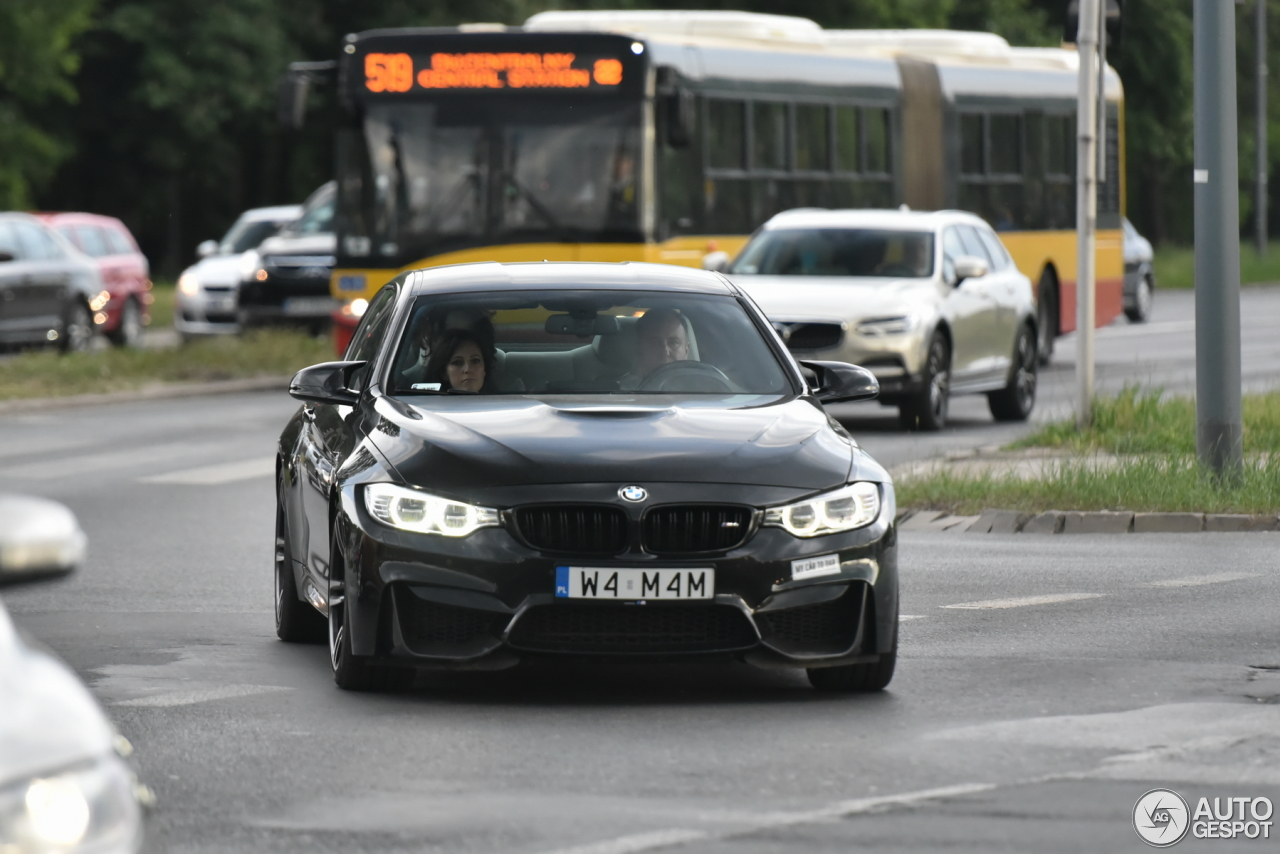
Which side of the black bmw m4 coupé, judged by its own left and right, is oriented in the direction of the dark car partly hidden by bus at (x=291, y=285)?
back

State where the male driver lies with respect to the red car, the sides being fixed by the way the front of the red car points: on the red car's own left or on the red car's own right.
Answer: on the red car's own left

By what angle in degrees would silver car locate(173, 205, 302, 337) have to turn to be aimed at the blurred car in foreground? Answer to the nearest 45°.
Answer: approximately 45° to its left

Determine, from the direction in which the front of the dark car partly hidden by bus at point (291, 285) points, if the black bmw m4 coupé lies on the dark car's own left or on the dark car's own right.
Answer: on the dark car's own left

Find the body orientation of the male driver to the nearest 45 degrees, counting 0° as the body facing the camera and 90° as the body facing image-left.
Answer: approximately 0°

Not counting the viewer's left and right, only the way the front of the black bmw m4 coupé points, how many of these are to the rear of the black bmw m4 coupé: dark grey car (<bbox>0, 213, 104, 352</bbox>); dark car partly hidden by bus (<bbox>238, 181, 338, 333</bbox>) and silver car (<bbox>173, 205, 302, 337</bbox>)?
3

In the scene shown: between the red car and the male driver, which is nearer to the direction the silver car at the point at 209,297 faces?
the male driver

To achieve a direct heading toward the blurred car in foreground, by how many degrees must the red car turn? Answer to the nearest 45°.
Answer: approximately 45° to its left
